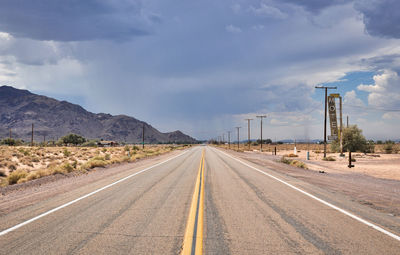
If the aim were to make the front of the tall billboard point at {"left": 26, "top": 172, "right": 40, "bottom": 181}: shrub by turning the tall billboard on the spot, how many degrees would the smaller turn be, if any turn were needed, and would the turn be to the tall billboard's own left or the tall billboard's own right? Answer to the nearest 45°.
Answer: approximately 45° to the tall billboard's own right

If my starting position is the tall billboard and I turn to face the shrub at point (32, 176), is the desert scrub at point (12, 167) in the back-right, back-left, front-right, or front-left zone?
front-right

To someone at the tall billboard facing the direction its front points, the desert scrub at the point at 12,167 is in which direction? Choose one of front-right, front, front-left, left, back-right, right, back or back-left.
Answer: front-right

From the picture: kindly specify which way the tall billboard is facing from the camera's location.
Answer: facing the viewer
